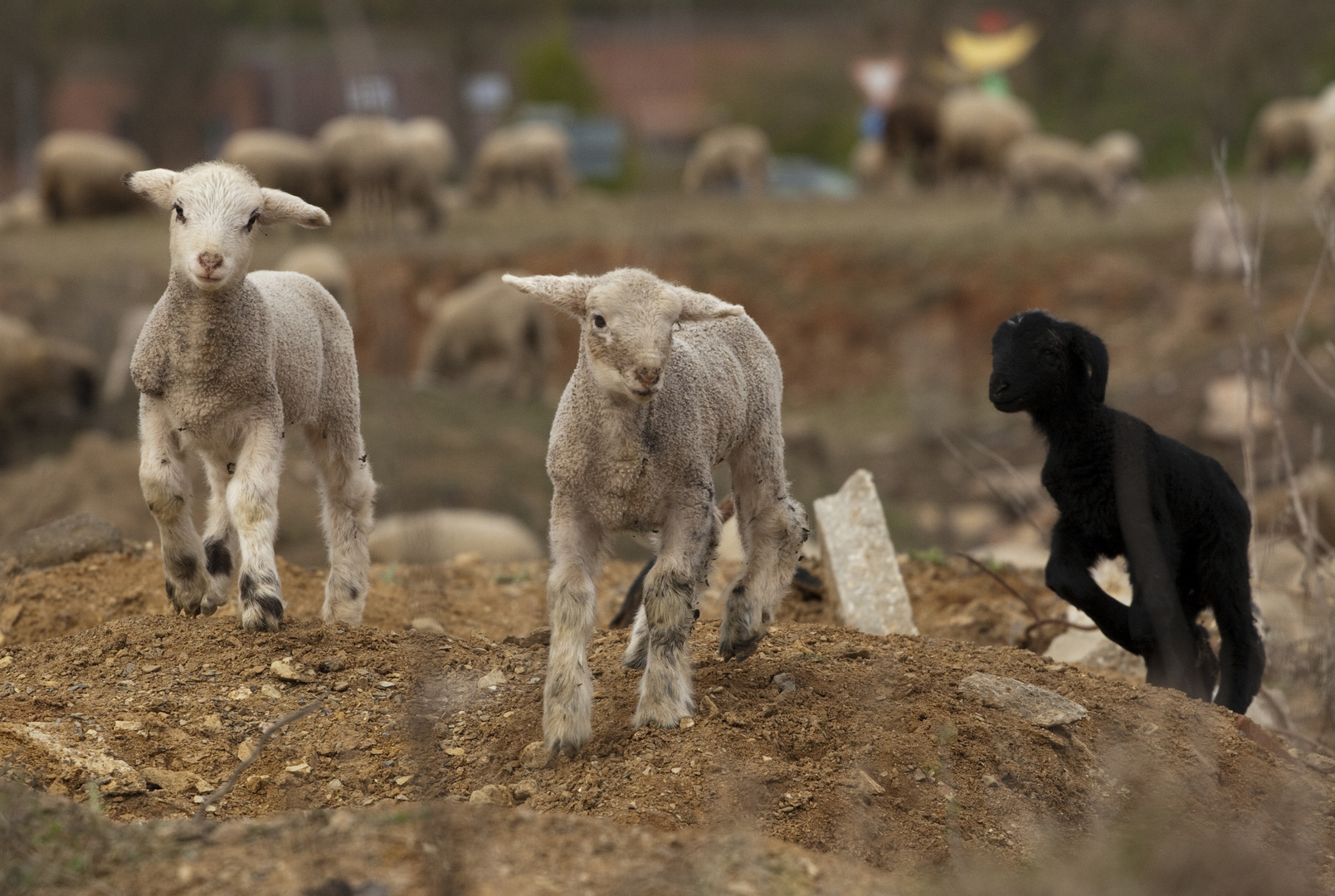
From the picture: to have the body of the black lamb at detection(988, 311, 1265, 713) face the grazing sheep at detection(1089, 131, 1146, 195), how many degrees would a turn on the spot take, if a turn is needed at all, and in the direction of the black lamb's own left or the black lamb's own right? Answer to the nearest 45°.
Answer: approximately 135° to the black lamb's own right

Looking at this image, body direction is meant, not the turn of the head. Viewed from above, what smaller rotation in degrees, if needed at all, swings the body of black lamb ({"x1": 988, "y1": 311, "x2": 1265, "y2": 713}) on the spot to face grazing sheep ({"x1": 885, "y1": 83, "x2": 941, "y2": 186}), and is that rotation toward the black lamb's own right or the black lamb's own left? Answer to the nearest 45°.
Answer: approximately 135° to the black lamb's own right

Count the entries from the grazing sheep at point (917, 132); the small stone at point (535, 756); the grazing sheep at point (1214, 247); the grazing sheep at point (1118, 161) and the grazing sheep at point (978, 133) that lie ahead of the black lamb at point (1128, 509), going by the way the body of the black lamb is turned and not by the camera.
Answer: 1

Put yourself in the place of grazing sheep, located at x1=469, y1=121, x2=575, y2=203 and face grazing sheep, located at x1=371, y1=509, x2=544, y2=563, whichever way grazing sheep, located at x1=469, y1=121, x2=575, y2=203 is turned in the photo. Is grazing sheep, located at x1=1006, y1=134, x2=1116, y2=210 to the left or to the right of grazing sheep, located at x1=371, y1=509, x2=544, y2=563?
left
